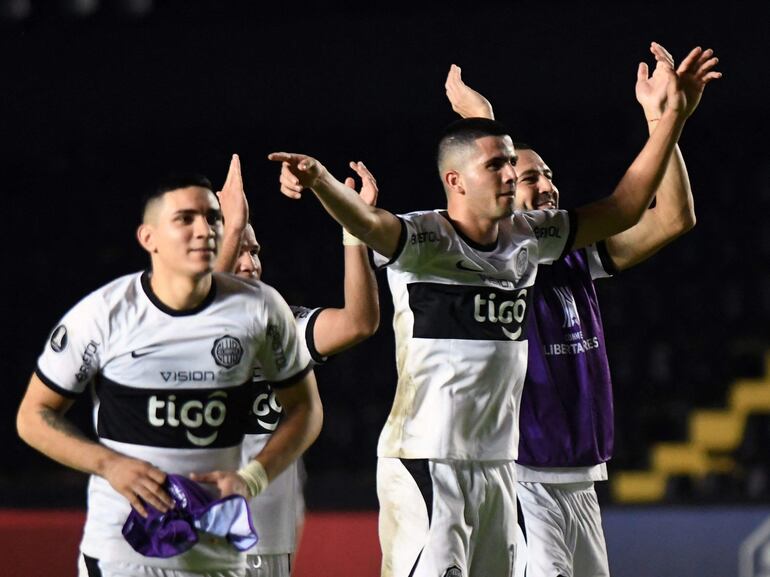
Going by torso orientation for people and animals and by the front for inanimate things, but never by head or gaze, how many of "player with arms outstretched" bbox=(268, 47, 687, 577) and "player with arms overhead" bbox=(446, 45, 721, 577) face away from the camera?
0

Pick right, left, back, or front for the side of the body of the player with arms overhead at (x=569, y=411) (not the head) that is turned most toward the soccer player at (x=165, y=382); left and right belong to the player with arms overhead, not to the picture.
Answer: right

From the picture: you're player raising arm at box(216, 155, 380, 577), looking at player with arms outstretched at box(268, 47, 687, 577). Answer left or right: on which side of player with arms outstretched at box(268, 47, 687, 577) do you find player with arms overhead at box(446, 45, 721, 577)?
left

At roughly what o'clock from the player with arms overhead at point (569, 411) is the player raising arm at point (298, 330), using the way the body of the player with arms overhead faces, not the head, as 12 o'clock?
The player raising arm is roughly at 4 o'clock from the player with arms overhead.

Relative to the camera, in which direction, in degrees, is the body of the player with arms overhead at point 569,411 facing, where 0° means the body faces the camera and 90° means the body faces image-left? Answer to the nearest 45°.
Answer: approximately 315°

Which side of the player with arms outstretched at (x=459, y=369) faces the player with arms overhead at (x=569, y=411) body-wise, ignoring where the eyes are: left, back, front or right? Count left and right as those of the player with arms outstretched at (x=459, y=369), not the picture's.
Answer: left

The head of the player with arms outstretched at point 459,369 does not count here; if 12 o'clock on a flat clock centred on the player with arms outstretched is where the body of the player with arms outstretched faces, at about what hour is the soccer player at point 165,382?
The soccer player is roughly at 3 o'clock from the player with arms outstretched.

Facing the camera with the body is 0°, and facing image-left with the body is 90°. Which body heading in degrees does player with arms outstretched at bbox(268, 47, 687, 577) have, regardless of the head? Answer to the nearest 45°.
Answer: approximately 315°
